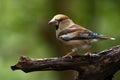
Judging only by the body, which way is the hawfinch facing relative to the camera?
to the viewer's left
